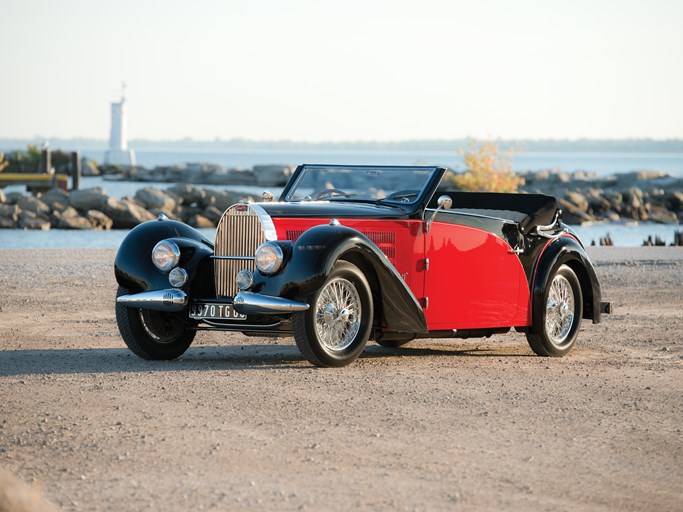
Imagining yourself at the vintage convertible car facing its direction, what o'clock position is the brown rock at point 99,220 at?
The brown rock is roughly at 4 o'clock from the vintage convertible car.

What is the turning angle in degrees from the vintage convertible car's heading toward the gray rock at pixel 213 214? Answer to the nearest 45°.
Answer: approximately 135° to its right

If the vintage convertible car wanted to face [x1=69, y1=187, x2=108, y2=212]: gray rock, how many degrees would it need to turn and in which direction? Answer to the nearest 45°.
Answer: approximately 135° to its right

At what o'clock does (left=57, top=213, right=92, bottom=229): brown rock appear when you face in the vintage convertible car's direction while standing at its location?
The brown rock is roughly at 4 o'clock from the vintage convertible car.

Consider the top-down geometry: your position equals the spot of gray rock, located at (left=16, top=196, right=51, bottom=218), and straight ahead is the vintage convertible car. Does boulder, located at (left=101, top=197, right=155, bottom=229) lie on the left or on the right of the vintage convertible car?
left

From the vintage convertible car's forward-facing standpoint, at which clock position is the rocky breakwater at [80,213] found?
The rocky breakwater is roughly at 4 o'clock from the vintage convertible car.

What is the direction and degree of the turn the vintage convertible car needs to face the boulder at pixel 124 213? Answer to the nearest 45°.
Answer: approximately 135° to its right

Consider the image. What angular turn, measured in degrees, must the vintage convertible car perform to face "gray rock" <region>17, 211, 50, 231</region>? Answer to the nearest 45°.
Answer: approximately 135° to its right

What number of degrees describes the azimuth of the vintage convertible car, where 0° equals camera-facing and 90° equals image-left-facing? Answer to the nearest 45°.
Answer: approximately 45°

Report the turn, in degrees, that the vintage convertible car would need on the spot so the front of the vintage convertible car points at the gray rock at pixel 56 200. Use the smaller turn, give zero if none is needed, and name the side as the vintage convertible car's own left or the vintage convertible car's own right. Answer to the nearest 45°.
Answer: approximately 135° to the vintage convertible car's own right

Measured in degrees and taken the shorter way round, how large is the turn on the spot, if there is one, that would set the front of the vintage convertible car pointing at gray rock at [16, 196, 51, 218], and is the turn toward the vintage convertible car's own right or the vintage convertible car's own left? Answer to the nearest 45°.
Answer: approximately 135° to the vintage convertible car's own right

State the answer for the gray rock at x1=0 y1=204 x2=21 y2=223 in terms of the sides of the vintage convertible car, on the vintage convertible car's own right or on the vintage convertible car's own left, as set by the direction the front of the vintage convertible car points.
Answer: on the vintage convertible car's own right
